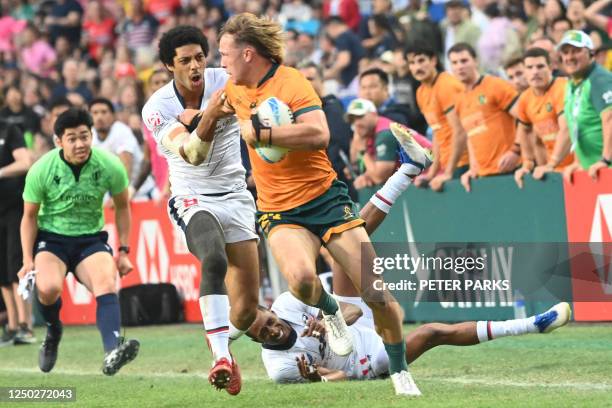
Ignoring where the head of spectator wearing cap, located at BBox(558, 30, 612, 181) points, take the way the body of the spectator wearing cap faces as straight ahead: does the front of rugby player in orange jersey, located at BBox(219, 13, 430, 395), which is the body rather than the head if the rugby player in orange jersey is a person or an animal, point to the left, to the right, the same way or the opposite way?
the same way

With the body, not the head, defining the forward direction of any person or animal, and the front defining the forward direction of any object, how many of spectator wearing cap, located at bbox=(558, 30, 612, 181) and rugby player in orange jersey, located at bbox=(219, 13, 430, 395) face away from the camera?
0

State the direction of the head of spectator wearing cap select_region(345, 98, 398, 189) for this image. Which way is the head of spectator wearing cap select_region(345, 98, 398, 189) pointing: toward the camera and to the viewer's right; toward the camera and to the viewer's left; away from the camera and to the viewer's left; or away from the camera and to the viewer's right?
toward the camera and to the viewer's left

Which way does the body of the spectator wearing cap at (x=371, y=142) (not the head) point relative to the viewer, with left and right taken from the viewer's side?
facing the viewer and to the left of the viewer

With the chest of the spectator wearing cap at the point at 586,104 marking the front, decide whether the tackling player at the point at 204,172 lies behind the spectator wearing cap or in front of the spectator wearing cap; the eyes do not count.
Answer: in front

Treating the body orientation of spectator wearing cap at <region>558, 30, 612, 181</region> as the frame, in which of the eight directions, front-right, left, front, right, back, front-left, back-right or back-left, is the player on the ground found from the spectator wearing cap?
front

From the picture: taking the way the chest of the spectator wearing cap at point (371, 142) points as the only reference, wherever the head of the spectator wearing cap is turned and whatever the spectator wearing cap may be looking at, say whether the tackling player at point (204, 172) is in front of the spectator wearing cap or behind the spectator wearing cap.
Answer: in front

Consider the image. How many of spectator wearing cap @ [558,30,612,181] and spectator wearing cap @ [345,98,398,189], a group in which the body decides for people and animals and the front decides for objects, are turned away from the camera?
0

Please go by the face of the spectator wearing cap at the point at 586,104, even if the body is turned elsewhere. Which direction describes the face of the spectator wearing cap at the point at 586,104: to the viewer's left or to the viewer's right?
to the viewer's left

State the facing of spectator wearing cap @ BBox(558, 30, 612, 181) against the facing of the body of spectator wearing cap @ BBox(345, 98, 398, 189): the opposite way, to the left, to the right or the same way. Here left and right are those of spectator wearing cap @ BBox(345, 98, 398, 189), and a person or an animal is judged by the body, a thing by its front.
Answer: the same way

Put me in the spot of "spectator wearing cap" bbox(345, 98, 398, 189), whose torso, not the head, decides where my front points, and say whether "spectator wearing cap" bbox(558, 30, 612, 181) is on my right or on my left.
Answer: on my left

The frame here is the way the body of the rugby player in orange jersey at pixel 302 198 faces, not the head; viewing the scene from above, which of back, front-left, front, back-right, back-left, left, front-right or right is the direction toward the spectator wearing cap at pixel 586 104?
back

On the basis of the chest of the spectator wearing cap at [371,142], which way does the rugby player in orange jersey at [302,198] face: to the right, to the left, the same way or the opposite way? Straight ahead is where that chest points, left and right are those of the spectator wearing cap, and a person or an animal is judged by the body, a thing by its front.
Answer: the same way
